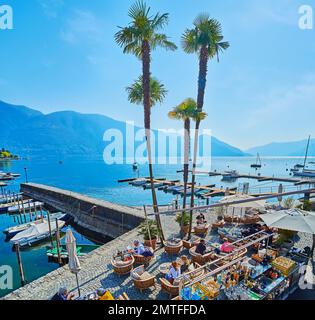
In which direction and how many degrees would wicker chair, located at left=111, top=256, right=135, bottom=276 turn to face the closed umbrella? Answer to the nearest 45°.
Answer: approximately 135° to its left

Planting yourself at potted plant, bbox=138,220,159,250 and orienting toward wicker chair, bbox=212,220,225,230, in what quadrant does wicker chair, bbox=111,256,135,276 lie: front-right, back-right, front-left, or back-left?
back-right
